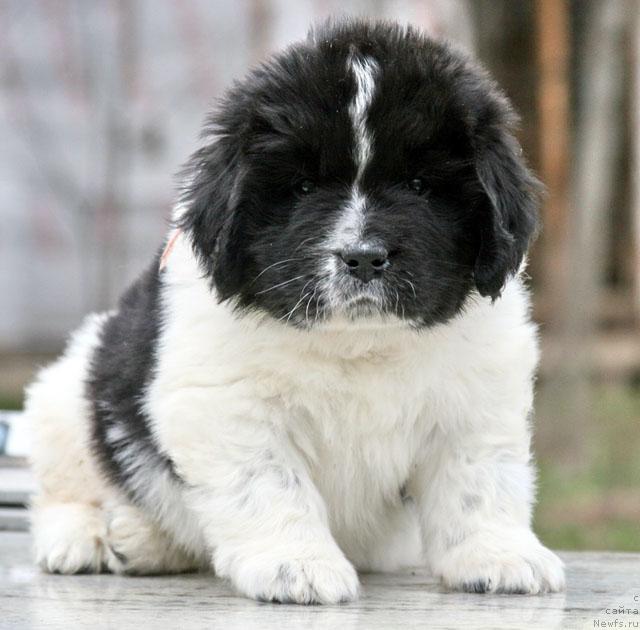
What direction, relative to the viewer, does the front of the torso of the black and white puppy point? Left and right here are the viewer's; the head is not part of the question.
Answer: facing the viewer and to the right of the viewer
